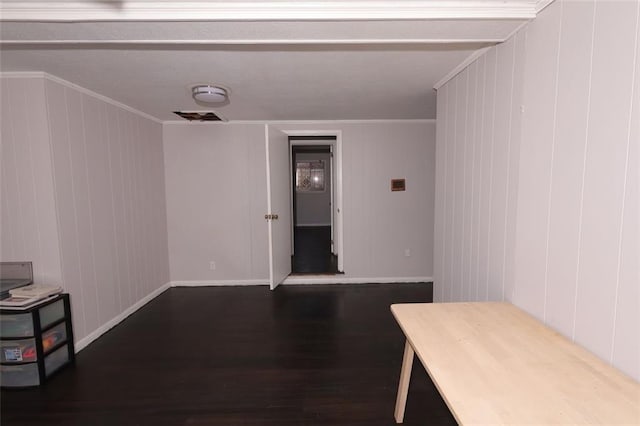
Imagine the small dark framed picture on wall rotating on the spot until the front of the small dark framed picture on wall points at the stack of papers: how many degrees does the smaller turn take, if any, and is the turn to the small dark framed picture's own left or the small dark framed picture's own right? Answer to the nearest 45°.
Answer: approximately 45° to the small dark framed picture's own right

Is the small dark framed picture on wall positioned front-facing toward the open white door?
no

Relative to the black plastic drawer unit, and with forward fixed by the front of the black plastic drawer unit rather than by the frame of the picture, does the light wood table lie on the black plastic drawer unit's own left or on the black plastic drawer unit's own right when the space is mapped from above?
on the black plastic drawer unit's own left

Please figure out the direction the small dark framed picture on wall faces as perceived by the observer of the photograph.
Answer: facing the viewer

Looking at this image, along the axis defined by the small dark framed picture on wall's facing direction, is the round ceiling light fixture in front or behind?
in front

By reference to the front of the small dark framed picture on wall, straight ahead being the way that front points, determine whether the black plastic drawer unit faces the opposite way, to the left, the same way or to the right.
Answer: the same way

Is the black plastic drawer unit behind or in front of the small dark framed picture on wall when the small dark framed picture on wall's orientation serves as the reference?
in front

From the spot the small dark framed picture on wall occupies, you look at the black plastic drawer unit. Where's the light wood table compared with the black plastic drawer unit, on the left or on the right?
left

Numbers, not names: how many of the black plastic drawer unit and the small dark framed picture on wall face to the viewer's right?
0

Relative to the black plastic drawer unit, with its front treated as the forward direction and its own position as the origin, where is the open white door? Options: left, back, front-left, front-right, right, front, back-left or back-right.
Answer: back-left

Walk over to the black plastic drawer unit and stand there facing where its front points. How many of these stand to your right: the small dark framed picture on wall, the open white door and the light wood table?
0
